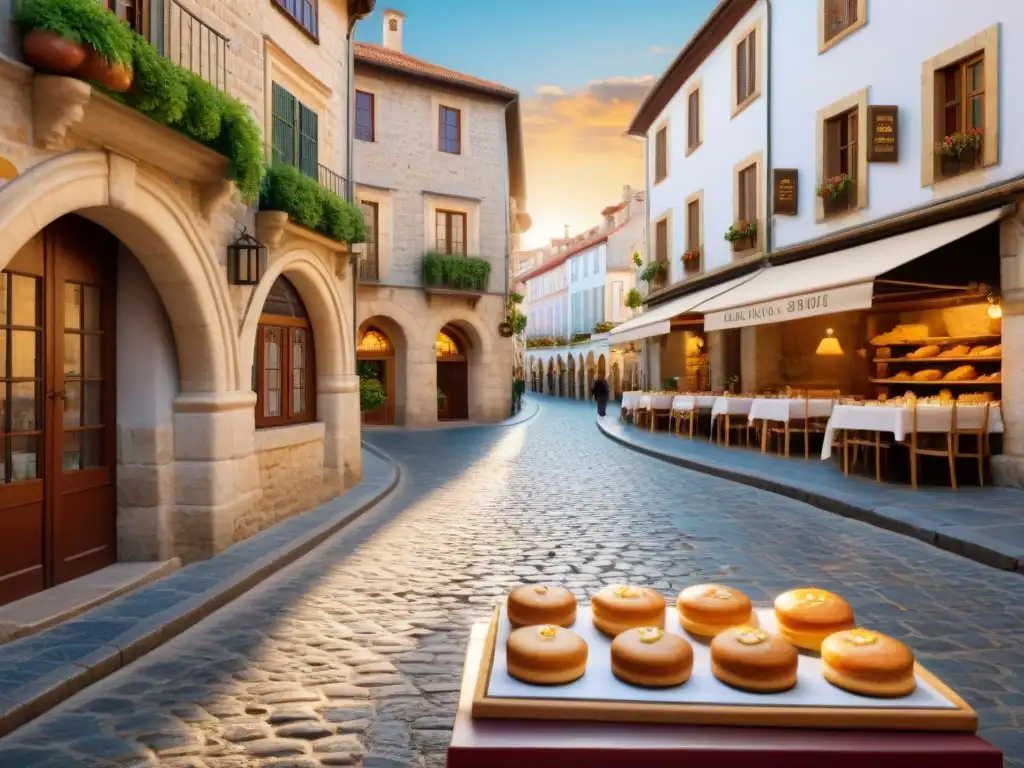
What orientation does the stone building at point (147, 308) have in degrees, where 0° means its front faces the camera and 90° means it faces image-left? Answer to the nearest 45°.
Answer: approximately 315°

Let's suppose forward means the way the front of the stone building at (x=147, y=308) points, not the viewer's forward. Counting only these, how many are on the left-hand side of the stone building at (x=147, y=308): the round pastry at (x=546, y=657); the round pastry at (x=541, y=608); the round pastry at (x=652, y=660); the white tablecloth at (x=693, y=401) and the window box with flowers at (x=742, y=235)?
2

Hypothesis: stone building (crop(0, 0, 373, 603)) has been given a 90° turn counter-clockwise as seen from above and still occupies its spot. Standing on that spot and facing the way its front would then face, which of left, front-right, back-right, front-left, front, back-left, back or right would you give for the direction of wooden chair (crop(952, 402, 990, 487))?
front-right

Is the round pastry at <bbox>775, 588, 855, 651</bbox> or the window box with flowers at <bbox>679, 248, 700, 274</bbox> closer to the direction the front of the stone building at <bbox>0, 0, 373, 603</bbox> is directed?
the round pastry

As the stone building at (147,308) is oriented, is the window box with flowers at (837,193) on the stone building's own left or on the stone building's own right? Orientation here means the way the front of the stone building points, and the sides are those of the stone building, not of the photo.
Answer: on the stone building's own left

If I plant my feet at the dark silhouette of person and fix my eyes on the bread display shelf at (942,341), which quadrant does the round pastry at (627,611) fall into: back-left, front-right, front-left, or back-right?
front-right

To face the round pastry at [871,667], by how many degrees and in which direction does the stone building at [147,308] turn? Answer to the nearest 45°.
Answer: approximately 45° to its right

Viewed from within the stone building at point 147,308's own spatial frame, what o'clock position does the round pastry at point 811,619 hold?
The round pastry is roughly at 1 o'clock from the stone building.

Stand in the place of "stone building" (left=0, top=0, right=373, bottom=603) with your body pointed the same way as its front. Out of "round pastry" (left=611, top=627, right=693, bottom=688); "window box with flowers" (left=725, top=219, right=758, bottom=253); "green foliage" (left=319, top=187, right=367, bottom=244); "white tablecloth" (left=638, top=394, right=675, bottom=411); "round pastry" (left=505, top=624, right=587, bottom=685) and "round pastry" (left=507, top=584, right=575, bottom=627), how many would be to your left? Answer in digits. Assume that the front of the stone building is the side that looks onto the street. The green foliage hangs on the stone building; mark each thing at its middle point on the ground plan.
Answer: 3

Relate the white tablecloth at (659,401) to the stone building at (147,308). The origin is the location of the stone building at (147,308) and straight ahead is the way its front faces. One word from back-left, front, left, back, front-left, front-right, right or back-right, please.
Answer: left

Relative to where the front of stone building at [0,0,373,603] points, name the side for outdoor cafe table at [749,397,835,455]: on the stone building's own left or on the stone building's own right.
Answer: on the stone building's own left

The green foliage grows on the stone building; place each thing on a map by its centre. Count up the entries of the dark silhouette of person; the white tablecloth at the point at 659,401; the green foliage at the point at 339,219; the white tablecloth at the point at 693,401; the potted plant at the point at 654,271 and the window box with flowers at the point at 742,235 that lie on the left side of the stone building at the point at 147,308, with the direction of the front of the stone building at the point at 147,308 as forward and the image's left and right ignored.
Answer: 6

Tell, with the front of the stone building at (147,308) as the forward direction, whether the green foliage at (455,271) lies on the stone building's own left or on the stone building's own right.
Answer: on the stone building's own left

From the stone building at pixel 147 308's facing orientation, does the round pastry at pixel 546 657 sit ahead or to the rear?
ahead

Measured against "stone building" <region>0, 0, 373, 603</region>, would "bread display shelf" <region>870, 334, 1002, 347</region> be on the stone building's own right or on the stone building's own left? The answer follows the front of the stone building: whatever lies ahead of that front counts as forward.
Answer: on the stone building's own left

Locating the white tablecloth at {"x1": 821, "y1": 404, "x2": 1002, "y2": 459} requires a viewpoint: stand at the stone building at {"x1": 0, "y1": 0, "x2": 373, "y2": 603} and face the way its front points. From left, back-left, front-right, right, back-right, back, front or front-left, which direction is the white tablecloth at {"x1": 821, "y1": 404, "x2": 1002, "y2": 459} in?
front-left

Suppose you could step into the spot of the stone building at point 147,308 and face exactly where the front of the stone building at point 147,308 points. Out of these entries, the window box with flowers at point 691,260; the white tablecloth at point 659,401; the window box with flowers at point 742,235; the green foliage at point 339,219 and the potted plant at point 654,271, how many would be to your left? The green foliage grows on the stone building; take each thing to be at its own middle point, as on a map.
5

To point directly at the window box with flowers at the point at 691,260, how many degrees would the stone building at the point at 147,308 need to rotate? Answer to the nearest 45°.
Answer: approximately 90° to its left

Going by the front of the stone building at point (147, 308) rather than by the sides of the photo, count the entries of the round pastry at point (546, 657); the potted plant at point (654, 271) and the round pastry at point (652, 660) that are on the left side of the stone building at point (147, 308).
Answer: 1

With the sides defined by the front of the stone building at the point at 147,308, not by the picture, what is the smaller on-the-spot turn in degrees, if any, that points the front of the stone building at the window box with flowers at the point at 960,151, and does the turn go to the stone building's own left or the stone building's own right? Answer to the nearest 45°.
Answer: approximately 45° to the stone building's own left

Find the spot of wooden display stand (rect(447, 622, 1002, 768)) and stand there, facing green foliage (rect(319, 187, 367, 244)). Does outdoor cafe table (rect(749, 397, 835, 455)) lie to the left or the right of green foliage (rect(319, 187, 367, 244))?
right
